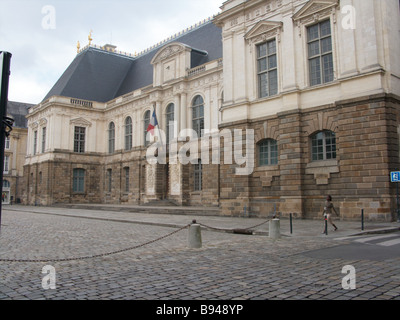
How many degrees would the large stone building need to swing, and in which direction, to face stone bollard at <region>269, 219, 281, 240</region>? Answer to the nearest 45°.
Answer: approximately 45° to its left

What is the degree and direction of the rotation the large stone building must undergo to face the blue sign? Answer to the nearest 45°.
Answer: approximately 90° to its left

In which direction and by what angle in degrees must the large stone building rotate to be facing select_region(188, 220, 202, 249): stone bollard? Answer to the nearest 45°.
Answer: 0° — it already faces it

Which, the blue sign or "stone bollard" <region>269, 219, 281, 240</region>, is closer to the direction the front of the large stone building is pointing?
the stone bollard
